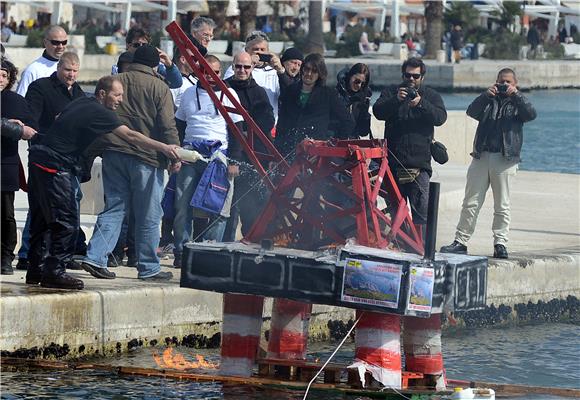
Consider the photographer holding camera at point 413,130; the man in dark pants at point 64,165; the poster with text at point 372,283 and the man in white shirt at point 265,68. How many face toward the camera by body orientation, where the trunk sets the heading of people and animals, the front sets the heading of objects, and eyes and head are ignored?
3

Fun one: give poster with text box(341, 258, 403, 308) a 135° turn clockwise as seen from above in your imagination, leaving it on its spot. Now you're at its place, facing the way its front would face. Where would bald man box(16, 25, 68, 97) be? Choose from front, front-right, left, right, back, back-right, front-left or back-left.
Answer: front

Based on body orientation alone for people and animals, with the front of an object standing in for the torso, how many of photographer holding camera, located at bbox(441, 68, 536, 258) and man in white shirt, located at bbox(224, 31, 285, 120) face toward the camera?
2

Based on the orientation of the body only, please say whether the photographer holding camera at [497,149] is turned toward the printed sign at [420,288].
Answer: yes

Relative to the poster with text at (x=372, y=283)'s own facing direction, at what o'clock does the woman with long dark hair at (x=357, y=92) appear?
The woman with long dark hair is roughly at 6 o'clock from the poster with text.

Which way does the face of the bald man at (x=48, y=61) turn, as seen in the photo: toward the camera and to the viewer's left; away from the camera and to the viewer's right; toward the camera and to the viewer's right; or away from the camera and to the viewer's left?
toward the camera and to the viewer's right

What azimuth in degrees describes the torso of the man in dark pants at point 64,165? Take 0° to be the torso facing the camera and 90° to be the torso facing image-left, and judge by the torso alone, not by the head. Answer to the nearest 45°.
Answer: approximately 270°

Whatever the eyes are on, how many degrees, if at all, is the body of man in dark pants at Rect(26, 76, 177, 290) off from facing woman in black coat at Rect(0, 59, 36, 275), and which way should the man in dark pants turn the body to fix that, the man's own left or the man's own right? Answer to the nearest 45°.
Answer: approximately 135° to the man's own left

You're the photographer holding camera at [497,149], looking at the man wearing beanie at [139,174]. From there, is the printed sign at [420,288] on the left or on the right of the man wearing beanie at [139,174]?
left

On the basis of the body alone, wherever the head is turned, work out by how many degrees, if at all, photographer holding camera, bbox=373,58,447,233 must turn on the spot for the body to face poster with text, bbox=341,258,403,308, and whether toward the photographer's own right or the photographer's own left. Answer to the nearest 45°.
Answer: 0° — they already face it

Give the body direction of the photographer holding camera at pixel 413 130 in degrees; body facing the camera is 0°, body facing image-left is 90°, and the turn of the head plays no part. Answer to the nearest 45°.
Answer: approximately 0°

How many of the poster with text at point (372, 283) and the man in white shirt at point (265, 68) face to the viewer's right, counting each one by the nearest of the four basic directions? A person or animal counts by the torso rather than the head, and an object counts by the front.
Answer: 0

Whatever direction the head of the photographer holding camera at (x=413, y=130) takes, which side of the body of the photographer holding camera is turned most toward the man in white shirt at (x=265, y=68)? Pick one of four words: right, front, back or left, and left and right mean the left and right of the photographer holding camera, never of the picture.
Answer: right

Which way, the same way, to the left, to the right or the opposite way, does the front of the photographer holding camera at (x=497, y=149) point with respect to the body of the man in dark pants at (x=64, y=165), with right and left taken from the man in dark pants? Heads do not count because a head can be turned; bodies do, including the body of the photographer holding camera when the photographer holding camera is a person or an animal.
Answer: to the right
